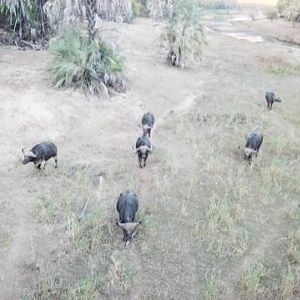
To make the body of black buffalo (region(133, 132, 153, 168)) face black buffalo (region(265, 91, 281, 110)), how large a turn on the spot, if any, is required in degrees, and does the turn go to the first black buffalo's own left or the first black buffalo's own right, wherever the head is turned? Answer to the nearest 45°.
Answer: approximately 135° to the first black buffalo's own left

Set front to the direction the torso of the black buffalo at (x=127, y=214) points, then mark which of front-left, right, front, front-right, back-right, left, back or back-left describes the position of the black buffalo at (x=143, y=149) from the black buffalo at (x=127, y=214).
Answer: back

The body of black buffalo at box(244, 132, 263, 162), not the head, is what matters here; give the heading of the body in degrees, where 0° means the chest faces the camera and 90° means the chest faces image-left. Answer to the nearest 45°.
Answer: approximately 45°

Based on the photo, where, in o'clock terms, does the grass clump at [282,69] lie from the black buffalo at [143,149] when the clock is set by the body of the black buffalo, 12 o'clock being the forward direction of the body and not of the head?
The grass clump is roughly at 7 o'clock from the black buffalo.

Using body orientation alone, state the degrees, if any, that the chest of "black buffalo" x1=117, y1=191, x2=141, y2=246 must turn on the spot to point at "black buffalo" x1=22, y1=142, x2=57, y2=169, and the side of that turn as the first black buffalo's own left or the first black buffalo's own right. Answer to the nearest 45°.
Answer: approximately 135° to the first black buffalo's own right

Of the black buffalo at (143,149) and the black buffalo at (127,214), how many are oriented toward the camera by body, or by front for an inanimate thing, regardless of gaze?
2

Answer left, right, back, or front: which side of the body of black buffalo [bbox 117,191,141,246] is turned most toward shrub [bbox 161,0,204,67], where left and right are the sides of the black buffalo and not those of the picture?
back

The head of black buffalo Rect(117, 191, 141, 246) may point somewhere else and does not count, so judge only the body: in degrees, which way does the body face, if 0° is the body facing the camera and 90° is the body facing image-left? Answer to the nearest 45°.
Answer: approximately 0°
